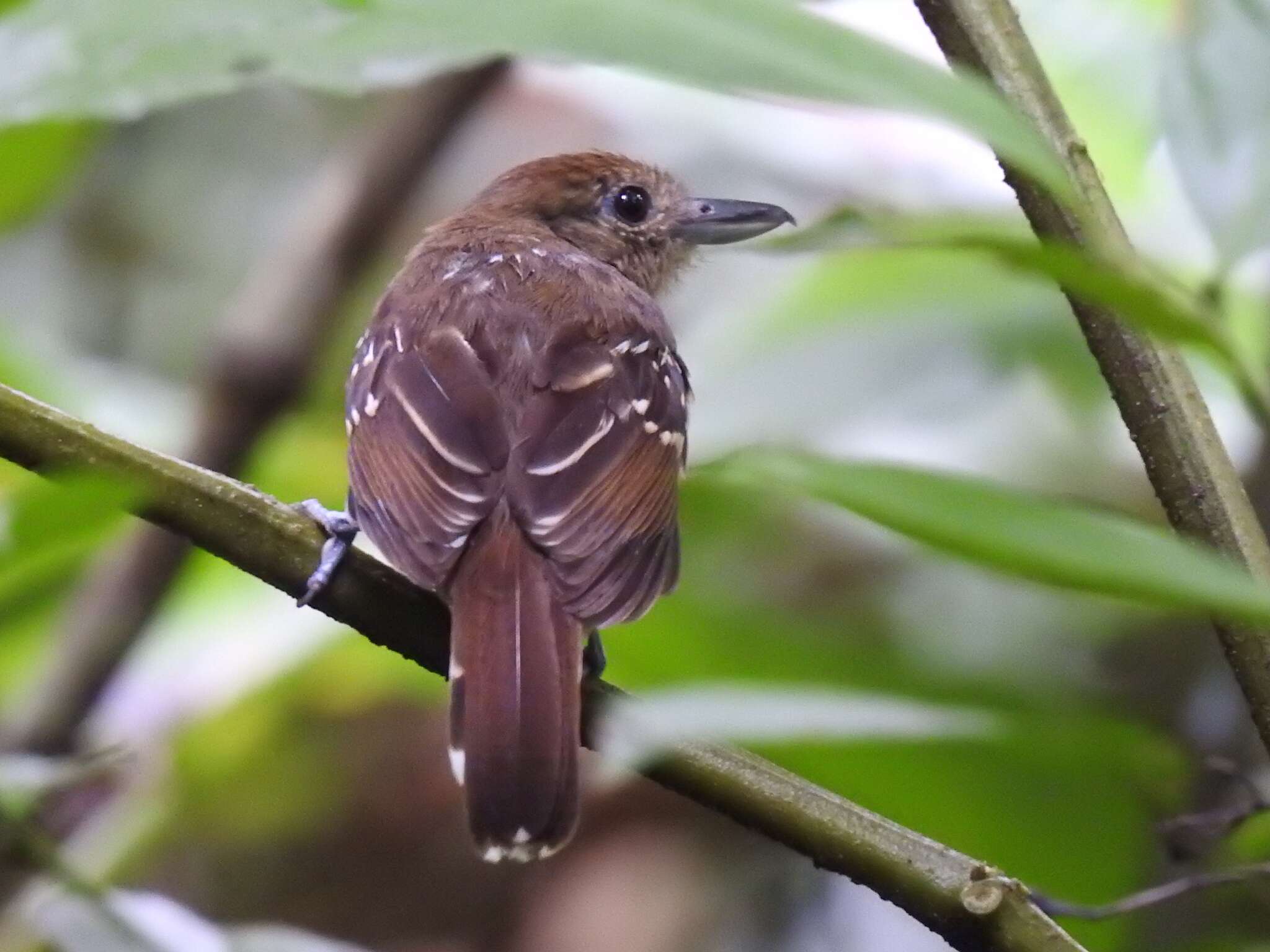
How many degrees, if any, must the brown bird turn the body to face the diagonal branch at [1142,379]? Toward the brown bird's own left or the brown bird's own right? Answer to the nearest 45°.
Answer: approximately 135° to the brown bird's own right

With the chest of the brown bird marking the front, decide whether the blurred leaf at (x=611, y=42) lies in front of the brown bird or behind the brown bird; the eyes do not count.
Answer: behind

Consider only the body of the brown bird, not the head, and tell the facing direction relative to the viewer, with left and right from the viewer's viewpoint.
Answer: facing away from the viewer

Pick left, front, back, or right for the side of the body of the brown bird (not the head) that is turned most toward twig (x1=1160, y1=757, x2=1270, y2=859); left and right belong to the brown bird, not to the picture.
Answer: right

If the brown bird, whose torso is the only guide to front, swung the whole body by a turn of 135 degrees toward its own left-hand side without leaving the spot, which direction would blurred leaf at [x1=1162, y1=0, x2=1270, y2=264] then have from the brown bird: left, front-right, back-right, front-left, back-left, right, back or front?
left
